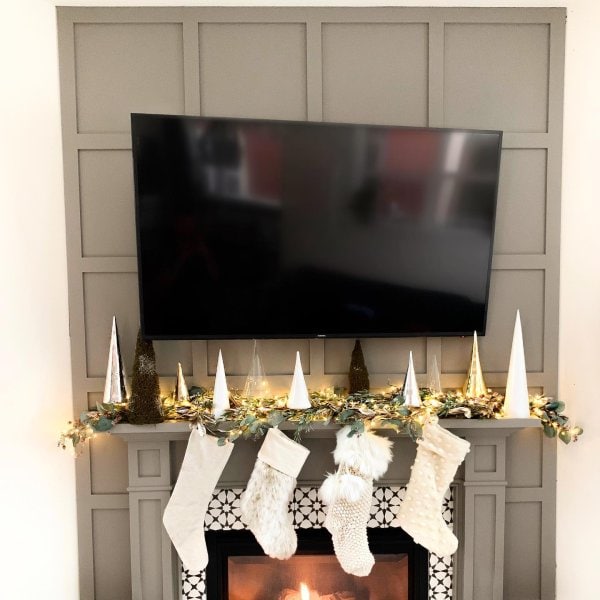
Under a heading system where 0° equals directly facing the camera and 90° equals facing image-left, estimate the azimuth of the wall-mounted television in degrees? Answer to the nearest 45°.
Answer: approximately 0°

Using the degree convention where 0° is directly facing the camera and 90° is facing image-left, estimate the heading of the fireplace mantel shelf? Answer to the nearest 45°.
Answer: approximately 0°

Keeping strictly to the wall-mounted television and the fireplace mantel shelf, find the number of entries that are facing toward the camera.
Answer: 2
